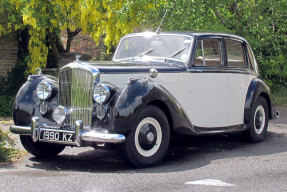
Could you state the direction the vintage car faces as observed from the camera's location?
facing the viewer and to the left of the viewer

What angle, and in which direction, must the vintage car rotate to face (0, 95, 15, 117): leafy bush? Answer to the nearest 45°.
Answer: approximately 90° to its right
